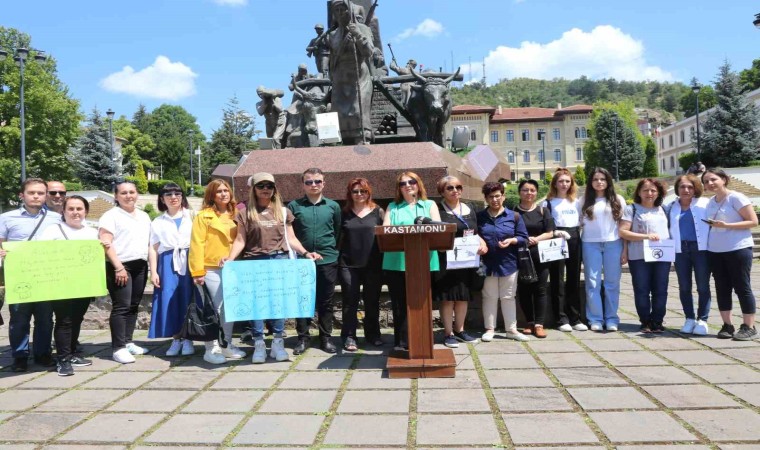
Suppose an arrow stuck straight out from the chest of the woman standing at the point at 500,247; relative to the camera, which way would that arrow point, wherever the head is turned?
toward the camera

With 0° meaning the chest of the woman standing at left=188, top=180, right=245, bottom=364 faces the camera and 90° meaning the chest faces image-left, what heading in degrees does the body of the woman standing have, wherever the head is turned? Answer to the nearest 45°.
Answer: approximately 315°

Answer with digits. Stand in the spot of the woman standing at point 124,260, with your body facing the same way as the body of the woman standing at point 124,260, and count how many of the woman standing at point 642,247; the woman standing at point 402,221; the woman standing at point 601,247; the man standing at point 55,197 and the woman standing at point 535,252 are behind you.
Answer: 1

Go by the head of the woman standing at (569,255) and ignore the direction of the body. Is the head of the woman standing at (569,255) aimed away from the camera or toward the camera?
toward the camera

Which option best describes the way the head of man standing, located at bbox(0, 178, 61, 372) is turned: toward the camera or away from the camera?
toward the camera

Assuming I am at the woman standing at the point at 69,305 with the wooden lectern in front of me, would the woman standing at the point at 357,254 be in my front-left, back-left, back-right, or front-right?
front-left

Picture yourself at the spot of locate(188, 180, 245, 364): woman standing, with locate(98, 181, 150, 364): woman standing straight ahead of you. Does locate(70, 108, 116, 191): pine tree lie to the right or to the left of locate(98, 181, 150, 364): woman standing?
right

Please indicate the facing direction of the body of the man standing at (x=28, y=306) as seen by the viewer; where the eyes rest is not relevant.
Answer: toward the camera

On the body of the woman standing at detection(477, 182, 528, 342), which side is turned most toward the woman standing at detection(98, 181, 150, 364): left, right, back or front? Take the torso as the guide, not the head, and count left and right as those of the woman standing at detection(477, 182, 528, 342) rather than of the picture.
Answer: right

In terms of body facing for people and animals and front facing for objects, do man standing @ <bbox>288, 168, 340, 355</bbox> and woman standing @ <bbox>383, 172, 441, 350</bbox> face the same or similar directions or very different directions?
same or similar directions

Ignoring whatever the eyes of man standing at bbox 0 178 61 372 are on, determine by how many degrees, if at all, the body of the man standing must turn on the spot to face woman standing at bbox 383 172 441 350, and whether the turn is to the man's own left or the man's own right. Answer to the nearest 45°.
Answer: approximately 45° to the man's own left

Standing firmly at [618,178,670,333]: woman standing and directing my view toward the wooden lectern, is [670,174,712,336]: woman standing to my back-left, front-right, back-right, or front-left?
back-left

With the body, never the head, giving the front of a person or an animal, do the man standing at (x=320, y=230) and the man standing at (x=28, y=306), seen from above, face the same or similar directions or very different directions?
same or similar directions

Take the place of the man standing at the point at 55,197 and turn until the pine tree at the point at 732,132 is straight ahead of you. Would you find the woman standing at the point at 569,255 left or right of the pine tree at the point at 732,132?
right

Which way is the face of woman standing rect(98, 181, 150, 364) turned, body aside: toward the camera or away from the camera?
toward the camera

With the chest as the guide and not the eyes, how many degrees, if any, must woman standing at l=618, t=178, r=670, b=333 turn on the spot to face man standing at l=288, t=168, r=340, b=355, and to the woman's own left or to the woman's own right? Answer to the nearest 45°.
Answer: approximately 45° to the woman's own right
